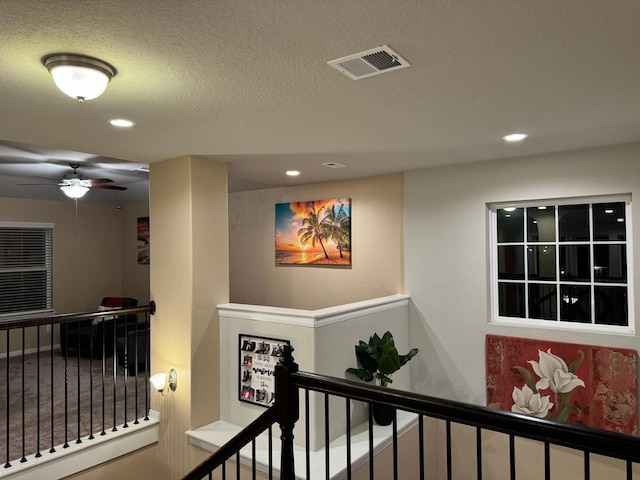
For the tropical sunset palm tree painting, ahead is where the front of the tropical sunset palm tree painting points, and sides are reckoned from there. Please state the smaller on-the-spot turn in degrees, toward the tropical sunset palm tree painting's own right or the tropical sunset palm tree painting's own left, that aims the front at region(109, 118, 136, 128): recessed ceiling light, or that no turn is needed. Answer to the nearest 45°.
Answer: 0° — it already faces it

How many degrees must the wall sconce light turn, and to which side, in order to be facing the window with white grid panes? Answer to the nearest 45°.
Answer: approximately 135° to its left

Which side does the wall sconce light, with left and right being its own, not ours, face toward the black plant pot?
left

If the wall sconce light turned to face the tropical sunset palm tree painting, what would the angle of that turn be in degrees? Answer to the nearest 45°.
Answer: approximately 180°

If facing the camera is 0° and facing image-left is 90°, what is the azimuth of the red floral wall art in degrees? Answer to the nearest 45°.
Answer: approximately 45°

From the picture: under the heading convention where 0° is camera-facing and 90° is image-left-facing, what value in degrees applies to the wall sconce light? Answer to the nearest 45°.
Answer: approximately 45°

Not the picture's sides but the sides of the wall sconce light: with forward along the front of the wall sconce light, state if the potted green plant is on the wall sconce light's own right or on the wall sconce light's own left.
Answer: on the wall sconce light's own left

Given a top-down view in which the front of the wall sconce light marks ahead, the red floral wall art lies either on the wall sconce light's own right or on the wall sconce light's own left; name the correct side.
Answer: on the wall sconce light's own left
